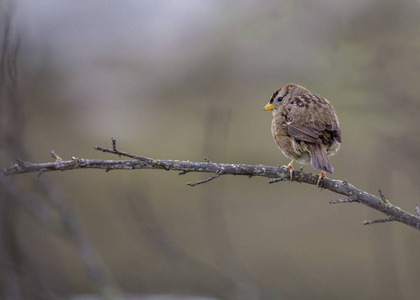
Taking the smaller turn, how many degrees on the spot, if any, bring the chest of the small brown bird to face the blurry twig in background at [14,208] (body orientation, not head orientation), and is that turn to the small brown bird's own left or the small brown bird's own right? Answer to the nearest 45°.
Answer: approximately 90° to the small brown bird's own left

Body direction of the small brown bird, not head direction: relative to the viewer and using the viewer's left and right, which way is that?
facing away from the viewer and to the left of the viewer
